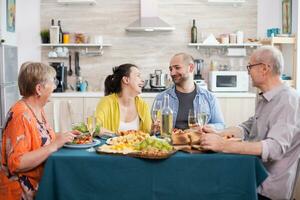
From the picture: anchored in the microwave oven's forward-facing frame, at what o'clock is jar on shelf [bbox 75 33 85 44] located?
The jar on shelf is roughly at 3 o'clock from the microwave oven.

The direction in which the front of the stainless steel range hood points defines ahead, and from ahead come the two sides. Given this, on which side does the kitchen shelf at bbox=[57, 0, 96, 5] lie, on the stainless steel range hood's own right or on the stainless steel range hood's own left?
on the stainless steel range hood's own right

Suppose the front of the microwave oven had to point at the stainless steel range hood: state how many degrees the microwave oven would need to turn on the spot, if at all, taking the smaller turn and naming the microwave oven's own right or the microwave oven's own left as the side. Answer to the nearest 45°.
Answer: approximately 90° to the microwave oven's own right

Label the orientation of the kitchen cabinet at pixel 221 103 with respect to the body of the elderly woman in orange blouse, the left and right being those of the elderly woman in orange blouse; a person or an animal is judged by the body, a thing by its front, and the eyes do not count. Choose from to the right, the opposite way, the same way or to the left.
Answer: to the right

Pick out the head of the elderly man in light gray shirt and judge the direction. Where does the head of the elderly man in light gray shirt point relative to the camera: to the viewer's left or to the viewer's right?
to the viewer's left

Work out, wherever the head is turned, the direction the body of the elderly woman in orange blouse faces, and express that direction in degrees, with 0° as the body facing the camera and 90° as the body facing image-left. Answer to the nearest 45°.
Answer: approximately 270°

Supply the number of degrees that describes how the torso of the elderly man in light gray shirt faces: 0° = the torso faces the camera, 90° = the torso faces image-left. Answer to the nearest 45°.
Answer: approximately 90°
